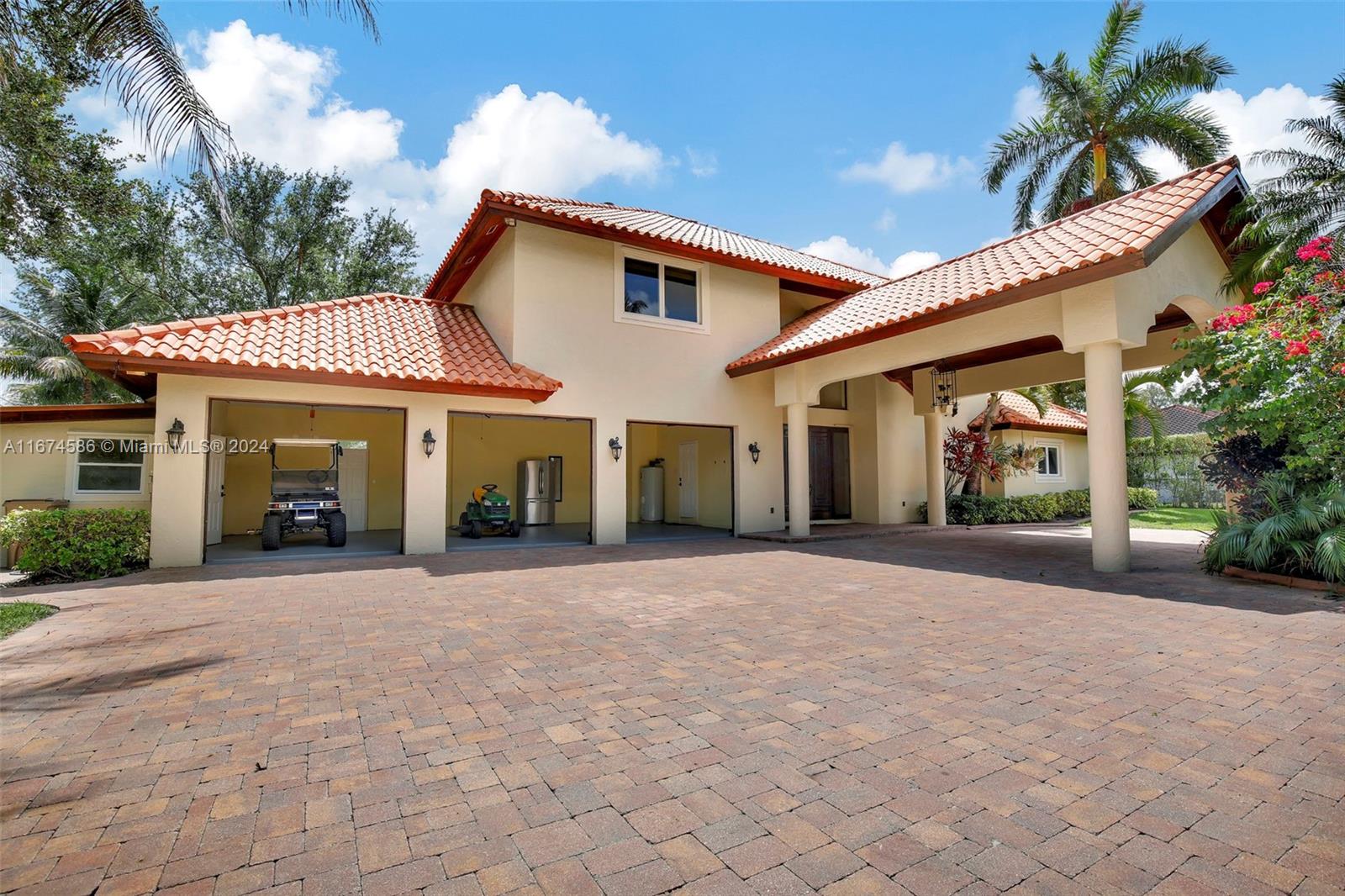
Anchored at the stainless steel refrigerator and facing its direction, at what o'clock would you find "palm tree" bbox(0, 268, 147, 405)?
The palm tree is roughly at 4 o'clock from the stainless steel refrigerator.

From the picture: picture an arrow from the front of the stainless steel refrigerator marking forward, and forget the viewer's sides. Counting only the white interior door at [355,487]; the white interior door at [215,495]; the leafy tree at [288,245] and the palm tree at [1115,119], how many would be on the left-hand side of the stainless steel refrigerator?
1

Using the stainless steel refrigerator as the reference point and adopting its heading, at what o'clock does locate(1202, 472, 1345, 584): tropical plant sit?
The tropical plant is roughly at 11 o'clock from the stainless steel refrigerator.

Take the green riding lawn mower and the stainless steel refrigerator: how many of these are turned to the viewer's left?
0

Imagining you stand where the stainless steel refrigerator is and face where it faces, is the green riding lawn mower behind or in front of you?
in front

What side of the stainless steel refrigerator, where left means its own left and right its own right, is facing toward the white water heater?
left

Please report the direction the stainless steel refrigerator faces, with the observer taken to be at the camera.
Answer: facing the viewer

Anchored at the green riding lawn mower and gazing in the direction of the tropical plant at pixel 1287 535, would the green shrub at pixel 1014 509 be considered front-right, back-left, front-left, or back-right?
front-left

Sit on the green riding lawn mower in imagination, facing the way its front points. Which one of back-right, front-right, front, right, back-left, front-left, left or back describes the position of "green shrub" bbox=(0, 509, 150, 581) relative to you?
right

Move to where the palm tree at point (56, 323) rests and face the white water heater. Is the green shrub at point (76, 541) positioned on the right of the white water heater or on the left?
right

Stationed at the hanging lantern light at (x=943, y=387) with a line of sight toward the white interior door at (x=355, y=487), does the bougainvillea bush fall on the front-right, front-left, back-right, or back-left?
back-left

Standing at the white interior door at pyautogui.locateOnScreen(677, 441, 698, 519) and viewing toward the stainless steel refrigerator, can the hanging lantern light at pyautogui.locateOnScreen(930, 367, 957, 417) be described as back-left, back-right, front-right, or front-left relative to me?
back-left

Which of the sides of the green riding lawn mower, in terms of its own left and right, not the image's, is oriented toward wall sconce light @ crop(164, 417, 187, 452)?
right

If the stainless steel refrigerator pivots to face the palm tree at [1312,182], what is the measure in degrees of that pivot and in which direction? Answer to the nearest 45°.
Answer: approximately 90° to its left
